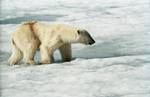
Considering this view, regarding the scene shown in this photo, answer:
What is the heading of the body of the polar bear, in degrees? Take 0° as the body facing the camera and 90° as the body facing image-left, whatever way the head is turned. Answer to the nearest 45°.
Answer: approximately 270°
